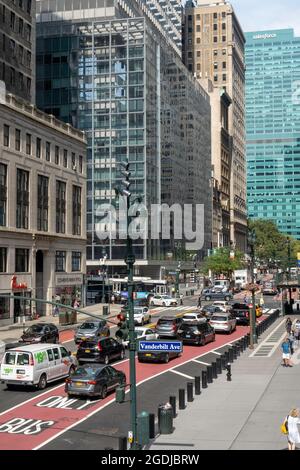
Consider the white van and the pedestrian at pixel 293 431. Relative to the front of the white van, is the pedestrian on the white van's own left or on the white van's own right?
on the white van's own right

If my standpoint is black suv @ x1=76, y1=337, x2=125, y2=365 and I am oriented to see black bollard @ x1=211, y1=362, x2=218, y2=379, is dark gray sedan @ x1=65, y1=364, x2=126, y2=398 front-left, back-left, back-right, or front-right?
front-right

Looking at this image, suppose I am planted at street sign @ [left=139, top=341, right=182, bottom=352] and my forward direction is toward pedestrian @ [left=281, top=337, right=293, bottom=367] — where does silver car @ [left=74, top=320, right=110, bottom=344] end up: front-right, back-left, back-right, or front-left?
front-left

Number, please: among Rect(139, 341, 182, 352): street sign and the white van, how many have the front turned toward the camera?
1

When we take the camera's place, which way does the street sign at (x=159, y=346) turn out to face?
facing the viewer

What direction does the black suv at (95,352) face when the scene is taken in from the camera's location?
facing away from the viewer and to the right of the viewer

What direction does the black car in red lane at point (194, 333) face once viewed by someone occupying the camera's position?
facing away from the viewer and to the right of the viewer

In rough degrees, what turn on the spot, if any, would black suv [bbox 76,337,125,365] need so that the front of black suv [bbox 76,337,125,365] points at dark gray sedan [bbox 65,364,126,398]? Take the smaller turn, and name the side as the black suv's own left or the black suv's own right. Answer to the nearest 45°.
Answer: approximately 135° to the black suv's own right

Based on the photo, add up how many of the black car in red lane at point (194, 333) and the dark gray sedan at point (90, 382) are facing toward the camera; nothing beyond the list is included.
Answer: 0

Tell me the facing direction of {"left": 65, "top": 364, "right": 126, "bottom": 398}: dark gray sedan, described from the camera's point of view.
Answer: facing away from the viewer and to the right of the viewer
